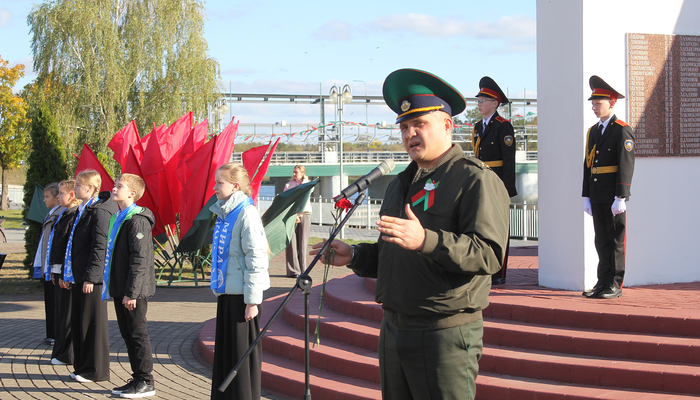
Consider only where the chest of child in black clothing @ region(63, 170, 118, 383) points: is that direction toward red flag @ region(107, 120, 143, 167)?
no

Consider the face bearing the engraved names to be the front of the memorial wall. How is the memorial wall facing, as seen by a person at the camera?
facing the viewer

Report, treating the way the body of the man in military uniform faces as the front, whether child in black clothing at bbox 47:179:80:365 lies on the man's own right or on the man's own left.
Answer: on the man's own right

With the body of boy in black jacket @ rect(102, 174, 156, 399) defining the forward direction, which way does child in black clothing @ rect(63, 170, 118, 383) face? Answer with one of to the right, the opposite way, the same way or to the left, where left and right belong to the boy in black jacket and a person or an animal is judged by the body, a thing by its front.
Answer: the same way

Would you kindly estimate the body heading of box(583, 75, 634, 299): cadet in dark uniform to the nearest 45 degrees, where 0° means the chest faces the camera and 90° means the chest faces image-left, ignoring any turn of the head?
approximately 45°

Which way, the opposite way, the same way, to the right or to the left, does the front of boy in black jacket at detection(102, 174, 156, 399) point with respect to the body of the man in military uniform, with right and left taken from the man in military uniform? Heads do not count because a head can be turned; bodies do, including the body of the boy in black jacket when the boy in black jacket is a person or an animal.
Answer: the same way

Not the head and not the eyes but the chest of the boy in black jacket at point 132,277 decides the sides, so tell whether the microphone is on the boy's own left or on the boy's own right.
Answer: on the boy's own left

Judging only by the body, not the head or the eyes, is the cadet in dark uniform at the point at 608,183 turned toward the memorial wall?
no

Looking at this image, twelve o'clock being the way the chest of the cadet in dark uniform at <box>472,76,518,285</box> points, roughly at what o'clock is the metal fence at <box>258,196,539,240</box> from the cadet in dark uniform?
The metal fence is roughly at 4 o'clock from the cadet in dark uniform.

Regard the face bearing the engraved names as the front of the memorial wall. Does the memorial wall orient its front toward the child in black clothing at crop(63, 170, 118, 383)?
no

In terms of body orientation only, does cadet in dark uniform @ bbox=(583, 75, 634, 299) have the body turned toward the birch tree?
no

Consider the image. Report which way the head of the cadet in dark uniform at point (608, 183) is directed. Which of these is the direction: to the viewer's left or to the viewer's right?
to the viewer's left

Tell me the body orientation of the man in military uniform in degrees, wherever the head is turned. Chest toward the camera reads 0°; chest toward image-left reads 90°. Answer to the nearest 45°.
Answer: approximately 45°
